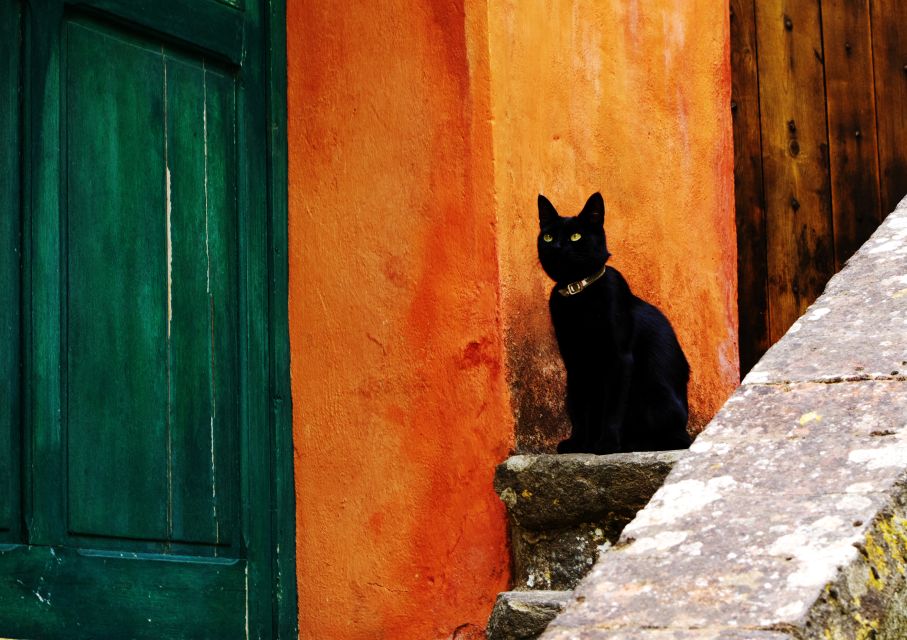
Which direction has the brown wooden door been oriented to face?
toward the camera

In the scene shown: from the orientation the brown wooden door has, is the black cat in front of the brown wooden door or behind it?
in front

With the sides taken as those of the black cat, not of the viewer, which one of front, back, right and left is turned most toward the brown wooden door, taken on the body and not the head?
back

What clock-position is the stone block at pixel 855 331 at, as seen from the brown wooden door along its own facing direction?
The stone block is roughly at 12 o'clock from the brown wooden door.

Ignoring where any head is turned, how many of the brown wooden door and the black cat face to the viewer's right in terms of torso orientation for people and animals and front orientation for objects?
0

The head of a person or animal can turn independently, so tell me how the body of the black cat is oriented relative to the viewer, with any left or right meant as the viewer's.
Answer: facing the viewer and to the left of the viewer

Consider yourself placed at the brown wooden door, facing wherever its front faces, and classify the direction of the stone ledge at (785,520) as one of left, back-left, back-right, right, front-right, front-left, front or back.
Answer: front

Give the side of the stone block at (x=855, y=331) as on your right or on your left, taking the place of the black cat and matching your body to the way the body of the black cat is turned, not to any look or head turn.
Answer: on your left
